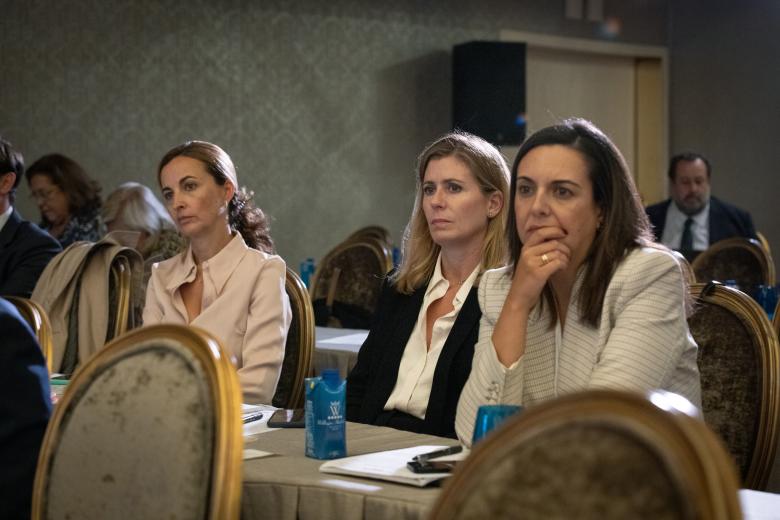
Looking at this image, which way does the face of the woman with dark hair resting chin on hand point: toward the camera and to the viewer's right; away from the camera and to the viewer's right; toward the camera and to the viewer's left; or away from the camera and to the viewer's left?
toward the camera and to the viewer's left

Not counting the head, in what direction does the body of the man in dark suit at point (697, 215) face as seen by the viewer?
toward the camera

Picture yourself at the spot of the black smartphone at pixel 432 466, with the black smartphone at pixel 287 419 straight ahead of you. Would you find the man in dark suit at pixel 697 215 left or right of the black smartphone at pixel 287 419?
right

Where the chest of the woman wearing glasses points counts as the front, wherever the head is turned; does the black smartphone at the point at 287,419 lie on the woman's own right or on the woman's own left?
on the woman's own left

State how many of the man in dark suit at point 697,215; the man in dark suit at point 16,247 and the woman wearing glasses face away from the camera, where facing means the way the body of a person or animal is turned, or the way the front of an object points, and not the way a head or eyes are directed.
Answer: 0

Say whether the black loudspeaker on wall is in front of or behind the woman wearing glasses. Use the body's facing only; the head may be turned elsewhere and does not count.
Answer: behind

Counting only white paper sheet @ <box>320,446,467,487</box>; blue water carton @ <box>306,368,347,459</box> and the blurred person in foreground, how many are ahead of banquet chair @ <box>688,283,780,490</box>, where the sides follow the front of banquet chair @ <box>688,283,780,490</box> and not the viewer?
3
